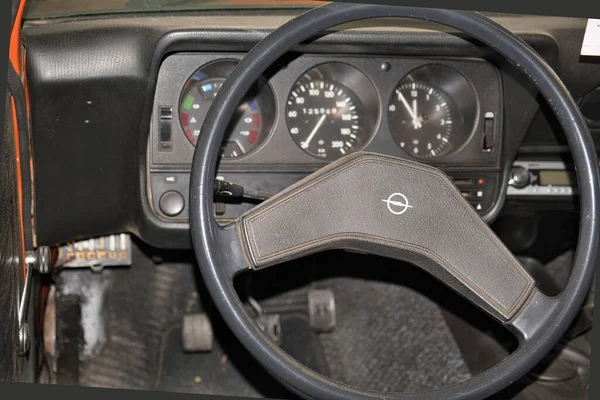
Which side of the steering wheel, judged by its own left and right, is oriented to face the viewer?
front

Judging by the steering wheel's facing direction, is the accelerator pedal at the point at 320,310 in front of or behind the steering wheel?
behind

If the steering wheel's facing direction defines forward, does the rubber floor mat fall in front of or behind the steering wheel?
behind

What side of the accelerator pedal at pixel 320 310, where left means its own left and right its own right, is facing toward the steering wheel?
front

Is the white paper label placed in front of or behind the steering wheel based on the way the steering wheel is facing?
behind

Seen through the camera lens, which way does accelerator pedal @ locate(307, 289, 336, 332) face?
facing the viewer

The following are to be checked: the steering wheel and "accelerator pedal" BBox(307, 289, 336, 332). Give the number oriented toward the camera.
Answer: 2

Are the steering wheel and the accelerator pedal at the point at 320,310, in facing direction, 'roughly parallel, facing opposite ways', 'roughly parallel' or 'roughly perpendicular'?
roughly parallel
